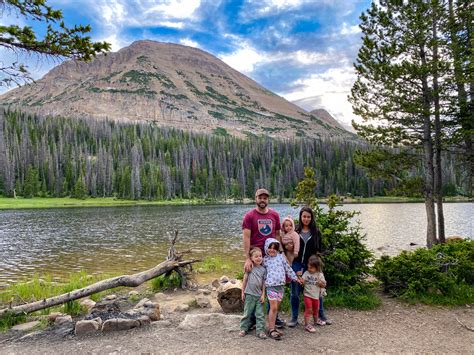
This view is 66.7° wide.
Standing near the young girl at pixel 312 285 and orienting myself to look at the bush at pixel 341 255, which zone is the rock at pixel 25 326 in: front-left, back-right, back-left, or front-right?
back-left

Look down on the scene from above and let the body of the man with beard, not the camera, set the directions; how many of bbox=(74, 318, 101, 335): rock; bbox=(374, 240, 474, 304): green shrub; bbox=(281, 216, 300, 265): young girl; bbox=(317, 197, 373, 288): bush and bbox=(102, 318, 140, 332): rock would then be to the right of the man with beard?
2

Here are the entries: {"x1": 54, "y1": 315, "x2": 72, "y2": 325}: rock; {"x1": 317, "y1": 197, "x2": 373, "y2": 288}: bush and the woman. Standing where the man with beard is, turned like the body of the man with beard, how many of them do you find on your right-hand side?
1

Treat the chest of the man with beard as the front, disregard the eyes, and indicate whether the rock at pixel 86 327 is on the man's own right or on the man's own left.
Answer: on the man's own right

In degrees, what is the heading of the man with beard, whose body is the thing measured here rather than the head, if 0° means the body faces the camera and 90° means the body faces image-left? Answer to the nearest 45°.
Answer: approximately 0°

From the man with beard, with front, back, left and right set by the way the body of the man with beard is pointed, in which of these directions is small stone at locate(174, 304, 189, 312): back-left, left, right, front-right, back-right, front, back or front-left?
back-right

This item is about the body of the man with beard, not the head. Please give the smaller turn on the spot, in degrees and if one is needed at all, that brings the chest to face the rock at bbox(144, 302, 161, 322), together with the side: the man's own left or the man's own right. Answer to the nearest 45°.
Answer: approximately 135° to the man's own right

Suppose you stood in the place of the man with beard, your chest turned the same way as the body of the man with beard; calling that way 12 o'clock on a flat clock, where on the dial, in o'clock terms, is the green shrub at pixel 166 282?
The green shrub is roughly at 5 o'clock from the man with beard.

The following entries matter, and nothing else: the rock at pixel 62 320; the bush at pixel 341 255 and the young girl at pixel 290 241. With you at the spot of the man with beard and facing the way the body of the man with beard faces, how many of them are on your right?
1

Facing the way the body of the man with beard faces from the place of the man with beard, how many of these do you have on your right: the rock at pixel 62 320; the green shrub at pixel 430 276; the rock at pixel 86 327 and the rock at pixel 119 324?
3

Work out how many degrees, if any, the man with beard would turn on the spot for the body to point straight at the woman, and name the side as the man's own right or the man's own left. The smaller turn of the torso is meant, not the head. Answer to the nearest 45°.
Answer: approximately 135° to the man's own left

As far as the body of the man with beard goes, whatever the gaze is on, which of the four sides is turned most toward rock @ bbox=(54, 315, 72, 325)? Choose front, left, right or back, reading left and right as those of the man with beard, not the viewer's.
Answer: right
